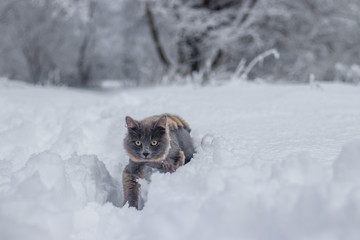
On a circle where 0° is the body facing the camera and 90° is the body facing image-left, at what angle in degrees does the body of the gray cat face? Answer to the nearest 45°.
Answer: approximately 45°

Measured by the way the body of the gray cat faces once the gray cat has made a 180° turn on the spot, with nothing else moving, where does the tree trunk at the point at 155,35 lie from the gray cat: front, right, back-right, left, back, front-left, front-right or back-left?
front-left
